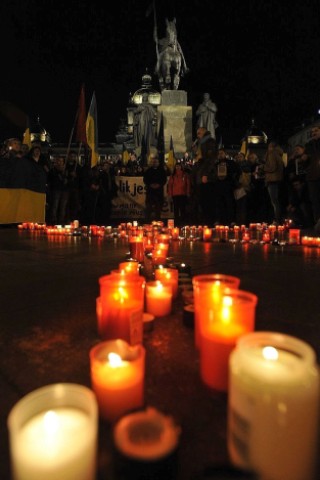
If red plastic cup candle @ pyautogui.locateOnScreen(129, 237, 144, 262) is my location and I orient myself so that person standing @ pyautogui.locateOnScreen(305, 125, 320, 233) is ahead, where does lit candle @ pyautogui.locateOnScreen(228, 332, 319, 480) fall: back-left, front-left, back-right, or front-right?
back-right

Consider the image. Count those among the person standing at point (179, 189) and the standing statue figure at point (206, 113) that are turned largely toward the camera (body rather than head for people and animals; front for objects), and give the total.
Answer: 2

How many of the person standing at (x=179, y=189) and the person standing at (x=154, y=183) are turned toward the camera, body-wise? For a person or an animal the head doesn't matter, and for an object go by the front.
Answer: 2

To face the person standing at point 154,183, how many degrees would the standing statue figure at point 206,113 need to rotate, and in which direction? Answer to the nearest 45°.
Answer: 0° — it already faces them

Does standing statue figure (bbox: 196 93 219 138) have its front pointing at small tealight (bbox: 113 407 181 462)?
yes

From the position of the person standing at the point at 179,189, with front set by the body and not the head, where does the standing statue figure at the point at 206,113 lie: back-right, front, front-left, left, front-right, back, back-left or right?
back

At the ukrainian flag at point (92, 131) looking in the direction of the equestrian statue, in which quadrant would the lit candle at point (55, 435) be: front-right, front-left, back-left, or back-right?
back-right

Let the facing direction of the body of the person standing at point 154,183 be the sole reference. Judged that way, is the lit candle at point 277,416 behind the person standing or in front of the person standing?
in front

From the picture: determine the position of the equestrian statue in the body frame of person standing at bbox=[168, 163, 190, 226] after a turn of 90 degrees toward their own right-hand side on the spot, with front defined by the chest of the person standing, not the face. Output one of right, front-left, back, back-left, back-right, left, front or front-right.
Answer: right

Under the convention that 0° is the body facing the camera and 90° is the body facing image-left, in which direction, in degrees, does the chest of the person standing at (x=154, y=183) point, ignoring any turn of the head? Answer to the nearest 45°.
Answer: approximately 0°

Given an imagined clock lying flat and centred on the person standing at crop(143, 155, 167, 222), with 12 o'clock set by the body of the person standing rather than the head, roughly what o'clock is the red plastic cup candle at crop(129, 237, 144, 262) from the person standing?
The red plastic cup candle is roughly at 12 o'clock from the person standing.

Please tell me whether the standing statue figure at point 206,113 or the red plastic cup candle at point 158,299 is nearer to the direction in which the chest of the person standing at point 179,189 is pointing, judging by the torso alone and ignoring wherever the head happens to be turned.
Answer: the red plastic cup candle
